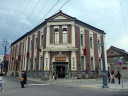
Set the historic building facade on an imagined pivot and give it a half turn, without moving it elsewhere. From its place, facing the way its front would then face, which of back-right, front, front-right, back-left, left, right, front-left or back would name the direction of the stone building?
front-right

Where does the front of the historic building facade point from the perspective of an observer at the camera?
facing the viewer
